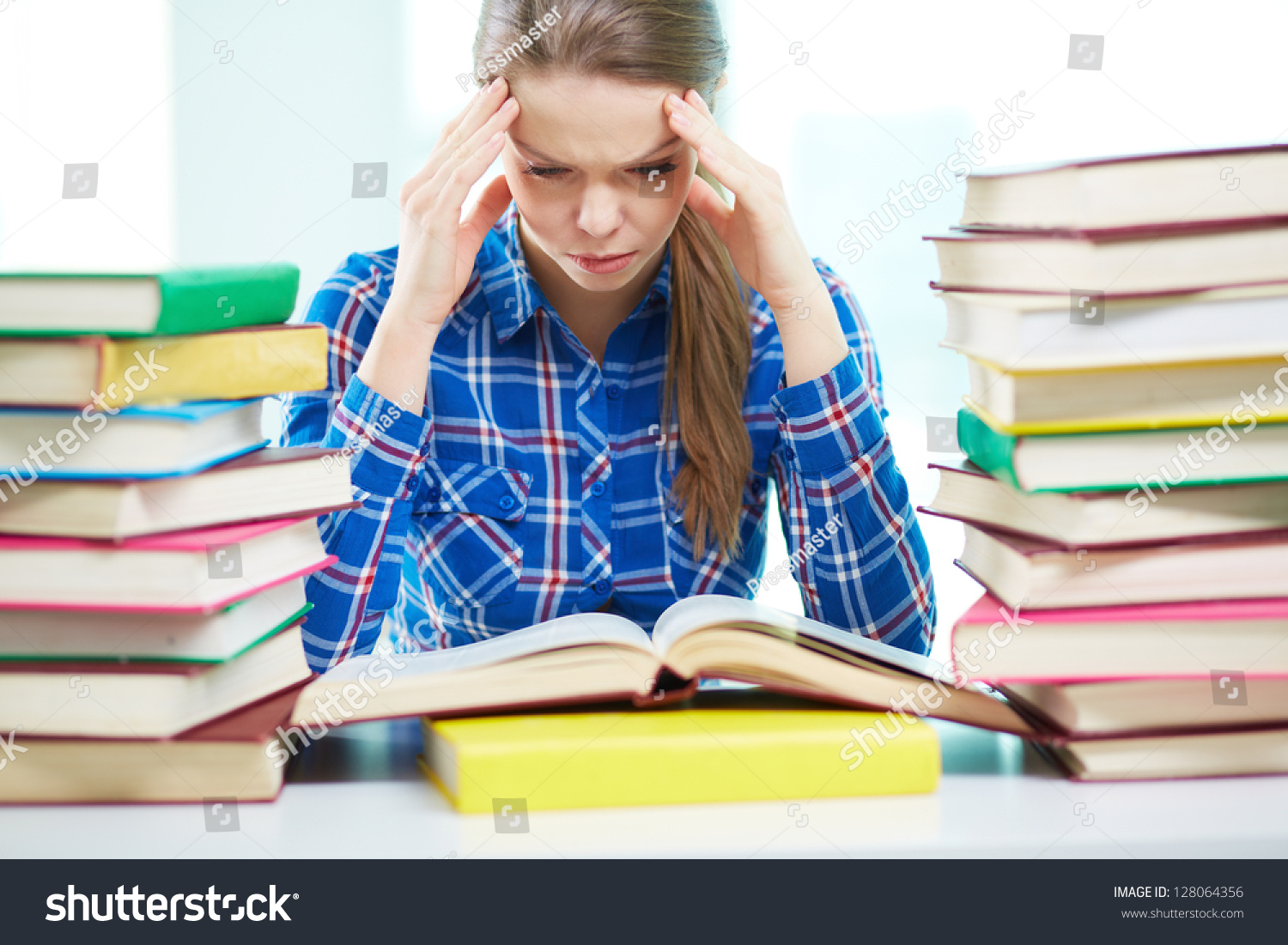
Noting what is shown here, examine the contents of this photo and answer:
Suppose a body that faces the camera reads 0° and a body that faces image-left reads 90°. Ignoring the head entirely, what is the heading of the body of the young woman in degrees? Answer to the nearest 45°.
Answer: approximately 0°

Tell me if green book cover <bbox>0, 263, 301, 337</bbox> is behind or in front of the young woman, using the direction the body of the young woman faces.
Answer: in front

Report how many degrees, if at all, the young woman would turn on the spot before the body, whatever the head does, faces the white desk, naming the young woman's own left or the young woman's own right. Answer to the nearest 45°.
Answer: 0° — they already face it

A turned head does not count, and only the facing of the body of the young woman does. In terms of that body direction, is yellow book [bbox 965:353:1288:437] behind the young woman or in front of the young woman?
in front

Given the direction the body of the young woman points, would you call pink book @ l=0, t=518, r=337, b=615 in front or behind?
in front
